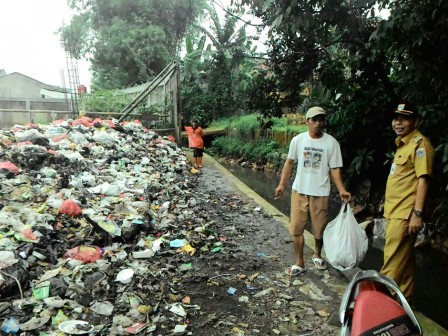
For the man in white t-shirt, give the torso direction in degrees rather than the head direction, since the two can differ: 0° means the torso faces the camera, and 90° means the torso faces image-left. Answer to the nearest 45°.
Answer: approximately 0°

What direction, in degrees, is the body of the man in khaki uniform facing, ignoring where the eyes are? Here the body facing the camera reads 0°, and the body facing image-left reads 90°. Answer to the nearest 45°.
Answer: approximately 45°

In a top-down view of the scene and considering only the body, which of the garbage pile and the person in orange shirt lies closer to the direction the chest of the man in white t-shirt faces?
the garbage pile

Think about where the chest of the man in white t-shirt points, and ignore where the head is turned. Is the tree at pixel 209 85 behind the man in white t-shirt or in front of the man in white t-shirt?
behind

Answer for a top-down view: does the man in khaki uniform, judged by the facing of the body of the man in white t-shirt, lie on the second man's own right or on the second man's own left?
on the second man's own left

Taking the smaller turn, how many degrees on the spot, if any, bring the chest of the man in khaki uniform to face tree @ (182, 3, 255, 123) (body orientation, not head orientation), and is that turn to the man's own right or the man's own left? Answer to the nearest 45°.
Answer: approximately 90° to the man's own right

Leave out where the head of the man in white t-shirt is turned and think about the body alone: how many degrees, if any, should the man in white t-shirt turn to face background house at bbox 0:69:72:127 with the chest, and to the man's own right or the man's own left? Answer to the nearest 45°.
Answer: approximately 135° to the man's own right

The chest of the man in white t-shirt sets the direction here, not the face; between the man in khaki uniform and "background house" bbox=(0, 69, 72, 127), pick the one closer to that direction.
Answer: the man in khaki uniform

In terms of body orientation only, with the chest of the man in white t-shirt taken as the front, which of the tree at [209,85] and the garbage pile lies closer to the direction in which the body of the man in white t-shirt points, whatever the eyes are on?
the garbage pile

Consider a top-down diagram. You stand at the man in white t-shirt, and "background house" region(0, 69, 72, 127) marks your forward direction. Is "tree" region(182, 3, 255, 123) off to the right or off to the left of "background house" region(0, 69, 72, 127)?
right
